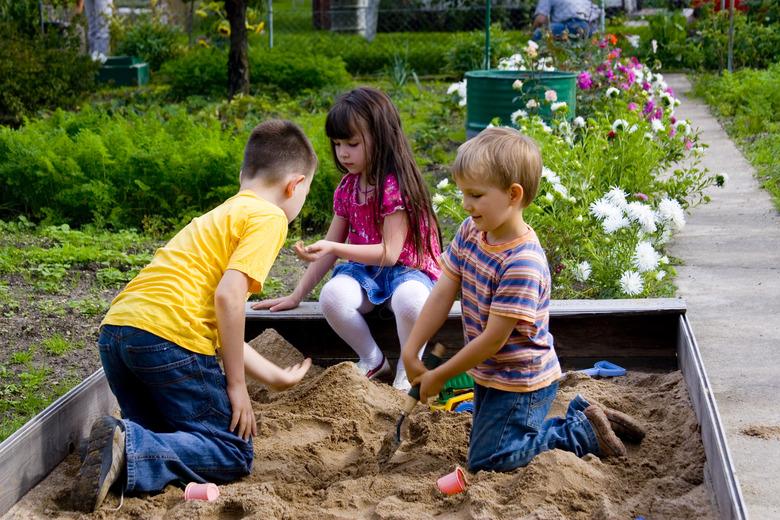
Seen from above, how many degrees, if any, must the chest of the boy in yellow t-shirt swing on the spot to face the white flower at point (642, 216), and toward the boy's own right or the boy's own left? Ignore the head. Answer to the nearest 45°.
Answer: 0° — they already face it

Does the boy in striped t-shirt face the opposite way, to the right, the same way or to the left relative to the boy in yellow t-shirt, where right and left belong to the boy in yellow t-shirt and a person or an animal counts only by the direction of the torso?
the opposite way

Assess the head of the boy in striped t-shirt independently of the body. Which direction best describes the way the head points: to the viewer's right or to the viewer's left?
to the viewer's left

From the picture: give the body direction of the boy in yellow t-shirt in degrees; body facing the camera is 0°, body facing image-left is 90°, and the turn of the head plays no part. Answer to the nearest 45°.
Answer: approximately 225°

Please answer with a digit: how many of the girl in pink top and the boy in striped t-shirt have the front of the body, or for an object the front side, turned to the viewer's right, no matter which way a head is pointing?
0

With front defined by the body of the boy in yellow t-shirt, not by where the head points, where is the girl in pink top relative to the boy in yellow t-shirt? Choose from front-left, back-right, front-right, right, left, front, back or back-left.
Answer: front

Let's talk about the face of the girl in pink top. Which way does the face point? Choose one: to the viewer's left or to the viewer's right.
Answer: to the viewer's left

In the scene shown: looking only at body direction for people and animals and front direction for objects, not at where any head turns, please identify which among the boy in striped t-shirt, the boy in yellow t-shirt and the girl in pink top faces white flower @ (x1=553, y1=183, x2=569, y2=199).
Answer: the boy in yellow t-shirt

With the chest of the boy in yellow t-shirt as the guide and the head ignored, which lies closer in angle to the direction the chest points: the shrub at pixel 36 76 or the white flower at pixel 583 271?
the white flower

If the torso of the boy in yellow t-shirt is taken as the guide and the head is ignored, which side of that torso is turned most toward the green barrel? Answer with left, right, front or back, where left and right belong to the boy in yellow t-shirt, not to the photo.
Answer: front

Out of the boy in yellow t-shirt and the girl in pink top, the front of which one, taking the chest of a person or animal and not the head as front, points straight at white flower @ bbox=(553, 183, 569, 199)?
the boy in yellow t-shirt

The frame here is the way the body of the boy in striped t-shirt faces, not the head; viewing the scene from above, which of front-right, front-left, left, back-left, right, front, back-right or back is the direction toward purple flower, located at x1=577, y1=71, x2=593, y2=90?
back-right

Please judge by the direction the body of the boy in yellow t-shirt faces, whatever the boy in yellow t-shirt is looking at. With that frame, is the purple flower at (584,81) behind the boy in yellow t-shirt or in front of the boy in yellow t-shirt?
in front

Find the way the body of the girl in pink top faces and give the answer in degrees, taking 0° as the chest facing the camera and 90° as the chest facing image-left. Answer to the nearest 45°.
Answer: approximately 45°

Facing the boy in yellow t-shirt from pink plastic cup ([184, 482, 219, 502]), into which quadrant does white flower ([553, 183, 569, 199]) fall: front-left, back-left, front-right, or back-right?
front-right
